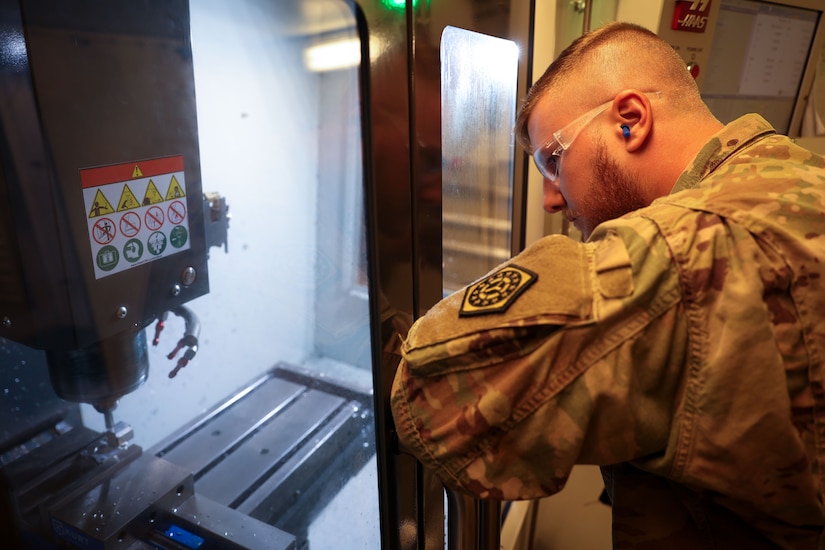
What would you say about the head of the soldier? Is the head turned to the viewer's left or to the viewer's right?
to the viewer's left

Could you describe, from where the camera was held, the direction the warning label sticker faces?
facing the viewer and to the right of the viewer

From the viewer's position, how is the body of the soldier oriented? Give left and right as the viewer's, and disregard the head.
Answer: facing away from the viewer and to the left of the viewer

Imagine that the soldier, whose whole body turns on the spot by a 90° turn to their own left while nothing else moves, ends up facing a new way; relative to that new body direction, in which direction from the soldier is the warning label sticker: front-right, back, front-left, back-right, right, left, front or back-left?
front-right
